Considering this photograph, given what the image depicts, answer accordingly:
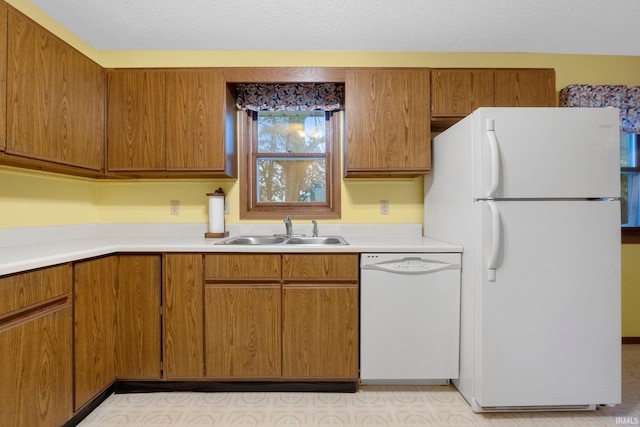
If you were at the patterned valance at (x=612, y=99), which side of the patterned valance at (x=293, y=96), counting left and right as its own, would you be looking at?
left

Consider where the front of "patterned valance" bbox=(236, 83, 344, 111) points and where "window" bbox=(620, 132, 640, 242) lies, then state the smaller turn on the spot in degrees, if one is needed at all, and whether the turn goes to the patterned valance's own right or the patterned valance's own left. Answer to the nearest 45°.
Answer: approximately 90° to the patterned valance's own left

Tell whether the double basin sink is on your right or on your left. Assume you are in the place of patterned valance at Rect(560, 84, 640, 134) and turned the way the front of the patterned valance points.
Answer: on your right

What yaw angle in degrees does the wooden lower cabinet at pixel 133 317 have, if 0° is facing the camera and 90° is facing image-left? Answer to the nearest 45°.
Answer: approximately 315°

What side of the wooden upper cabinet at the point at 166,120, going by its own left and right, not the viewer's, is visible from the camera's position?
front

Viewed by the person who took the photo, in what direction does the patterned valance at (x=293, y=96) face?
facing the viewer

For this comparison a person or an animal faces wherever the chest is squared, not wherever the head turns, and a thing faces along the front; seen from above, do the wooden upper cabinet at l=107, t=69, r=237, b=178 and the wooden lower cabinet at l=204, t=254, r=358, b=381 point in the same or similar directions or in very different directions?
same or similar directions

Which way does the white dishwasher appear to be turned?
toward the camera

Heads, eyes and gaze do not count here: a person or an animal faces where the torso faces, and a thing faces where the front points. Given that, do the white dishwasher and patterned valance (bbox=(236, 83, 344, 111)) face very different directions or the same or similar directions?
same or similar directions

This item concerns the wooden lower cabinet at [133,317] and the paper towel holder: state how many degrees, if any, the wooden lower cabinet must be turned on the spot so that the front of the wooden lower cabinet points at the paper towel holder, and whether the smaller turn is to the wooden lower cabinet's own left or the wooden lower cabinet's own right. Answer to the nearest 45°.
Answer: approximately 90° to the wooden lower cabinet's own left

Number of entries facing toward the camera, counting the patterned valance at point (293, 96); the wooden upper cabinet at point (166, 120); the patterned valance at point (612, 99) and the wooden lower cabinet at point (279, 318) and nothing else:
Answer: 4

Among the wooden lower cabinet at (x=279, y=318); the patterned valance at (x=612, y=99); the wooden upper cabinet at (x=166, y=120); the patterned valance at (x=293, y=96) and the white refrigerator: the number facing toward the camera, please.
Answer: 5

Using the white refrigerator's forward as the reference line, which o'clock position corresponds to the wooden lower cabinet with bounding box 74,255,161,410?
The wooden lower cabinet is roughly at 2 o'clock from the white refrigerator.

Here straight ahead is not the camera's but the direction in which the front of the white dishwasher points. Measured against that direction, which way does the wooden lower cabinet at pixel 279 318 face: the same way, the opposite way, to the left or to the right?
the same way

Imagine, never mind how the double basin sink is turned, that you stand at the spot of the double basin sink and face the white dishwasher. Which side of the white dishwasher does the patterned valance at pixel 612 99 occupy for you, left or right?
left

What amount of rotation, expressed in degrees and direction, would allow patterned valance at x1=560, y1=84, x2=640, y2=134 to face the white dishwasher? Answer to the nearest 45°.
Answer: approximately 45° to its right
